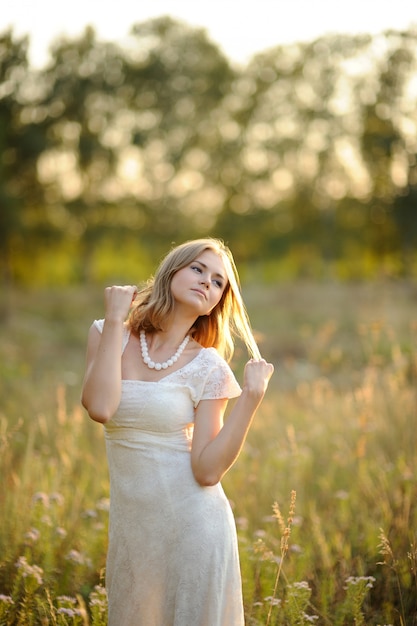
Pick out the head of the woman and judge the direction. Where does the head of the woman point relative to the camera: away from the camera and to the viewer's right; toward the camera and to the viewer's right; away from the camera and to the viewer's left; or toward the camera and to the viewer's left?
toward the camera and to the viewer's right

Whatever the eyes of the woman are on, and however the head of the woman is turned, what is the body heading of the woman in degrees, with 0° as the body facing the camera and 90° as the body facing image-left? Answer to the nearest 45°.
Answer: approximately 0°
